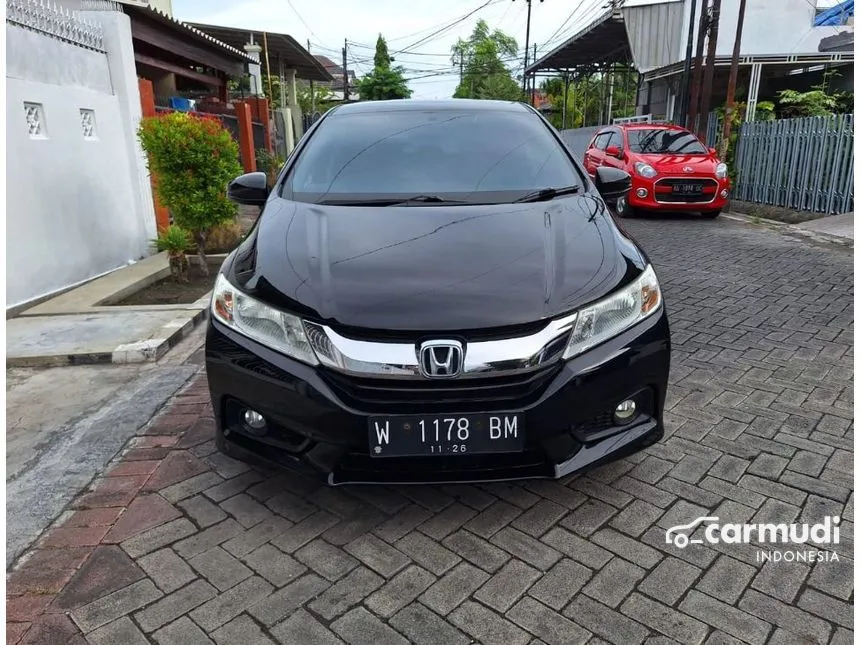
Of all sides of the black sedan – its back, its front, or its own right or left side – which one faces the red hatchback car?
back

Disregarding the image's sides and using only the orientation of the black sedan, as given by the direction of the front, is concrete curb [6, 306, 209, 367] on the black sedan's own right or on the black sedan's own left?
on the black sedan's own right

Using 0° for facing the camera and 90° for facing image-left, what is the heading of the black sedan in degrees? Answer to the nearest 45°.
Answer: approximately 0°

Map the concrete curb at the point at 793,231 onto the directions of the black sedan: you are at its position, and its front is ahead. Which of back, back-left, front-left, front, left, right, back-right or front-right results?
back-left

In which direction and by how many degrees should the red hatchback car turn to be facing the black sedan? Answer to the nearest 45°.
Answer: approximately 45° to its right

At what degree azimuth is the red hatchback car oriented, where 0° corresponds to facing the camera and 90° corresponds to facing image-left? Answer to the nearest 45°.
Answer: approximately 315°

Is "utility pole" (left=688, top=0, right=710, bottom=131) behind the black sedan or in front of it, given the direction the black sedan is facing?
behind

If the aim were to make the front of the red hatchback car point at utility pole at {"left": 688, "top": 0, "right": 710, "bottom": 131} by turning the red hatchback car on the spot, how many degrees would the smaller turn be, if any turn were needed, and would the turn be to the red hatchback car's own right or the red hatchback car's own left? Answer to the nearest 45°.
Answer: approximately 135° to the red hatchback car's own left

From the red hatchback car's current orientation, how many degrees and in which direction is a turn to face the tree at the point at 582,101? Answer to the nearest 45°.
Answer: approximately 135° to its left

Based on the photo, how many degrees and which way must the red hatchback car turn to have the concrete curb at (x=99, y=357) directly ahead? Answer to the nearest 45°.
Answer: approximately 90° to its right

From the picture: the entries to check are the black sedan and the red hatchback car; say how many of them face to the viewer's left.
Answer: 0

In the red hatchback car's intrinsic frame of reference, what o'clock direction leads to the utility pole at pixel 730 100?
The utility pole is roughly at 8 o'clock from the red hatchback car.

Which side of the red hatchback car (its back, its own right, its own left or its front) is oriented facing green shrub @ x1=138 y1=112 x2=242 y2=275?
right
